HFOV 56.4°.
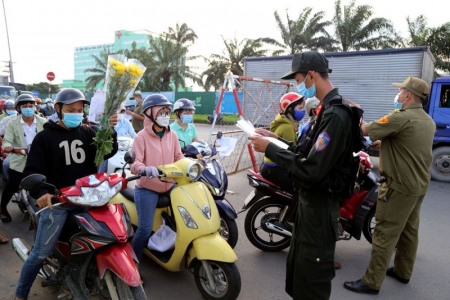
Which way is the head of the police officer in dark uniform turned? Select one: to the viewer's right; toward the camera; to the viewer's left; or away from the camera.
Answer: to the viewer's left

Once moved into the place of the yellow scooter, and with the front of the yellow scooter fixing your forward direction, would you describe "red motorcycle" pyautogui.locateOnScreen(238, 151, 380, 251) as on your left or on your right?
on your left

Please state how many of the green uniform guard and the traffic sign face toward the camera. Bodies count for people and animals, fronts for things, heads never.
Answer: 1

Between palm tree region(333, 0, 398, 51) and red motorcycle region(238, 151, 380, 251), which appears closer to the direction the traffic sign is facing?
the red motorcycle

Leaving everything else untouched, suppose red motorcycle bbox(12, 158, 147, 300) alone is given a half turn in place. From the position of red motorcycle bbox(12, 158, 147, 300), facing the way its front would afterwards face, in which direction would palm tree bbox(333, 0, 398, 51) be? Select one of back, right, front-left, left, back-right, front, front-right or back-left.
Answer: right

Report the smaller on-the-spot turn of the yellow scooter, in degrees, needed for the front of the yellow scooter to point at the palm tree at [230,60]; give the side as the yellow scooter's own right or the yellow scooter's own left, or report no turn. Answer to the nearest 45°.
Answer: approximately 135° to the yellow scooter's own left

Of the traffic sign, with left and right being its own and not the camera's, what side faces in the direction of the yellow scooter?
front

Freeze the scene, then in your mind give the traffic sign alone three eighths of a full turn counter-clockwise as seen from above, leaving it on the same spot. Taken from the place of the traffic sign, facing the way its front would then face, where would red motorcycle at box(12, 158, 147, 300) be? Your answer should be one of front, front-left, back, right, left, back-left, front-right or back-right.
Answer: back-right

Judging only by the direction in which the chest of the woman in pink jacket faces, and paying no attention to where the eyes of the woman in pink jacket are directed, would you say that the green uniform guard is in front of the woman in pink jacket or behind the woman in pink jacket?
in front

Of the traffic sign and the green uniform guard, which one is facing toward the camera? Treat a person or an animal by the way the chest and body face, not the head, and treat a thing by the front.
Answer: the traffic sign

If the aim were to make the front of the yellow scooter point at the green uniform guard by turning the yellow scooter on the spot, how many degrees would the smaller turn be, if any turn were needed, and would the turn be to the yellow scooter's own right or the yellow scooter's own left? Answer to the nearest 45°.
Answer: approximately 45° to the yellow scooter's own left

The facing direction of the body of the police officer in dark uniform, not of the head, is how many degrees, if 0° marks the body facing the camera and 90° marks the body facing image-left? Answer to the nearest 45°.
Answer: approximately 90°
